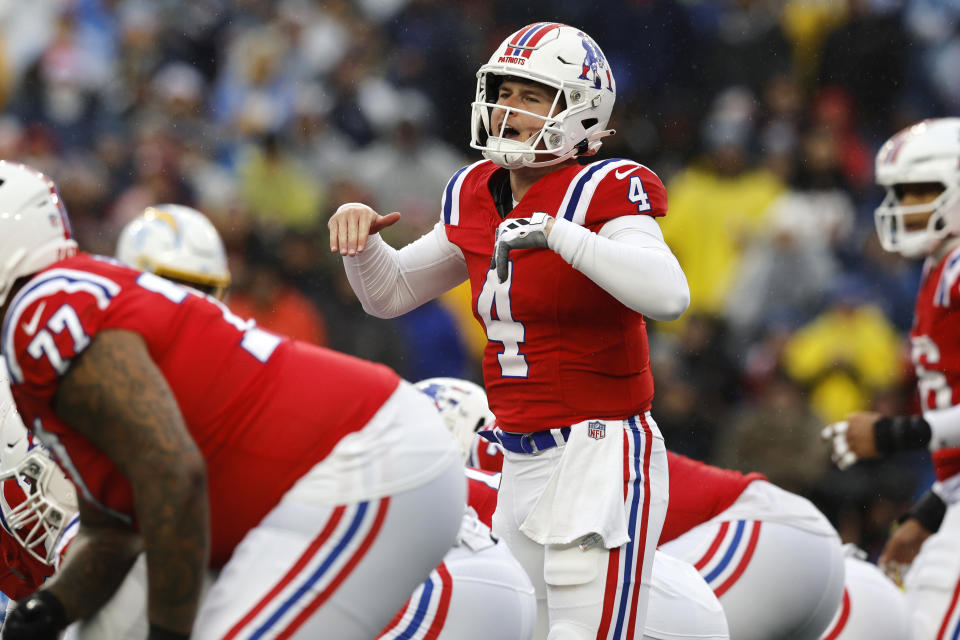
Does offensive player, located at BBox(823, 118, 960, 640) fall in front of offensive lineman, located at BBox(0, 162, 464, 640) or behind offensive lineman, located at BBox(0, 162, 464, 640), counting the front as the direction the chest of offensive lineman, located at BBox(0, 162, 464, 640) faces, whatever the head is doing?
behind

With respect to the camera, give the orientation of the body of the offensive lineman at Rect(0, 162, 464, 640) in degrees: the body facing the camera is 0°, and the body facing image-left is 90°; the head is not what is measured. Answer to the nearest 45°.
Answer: approximately 90°
